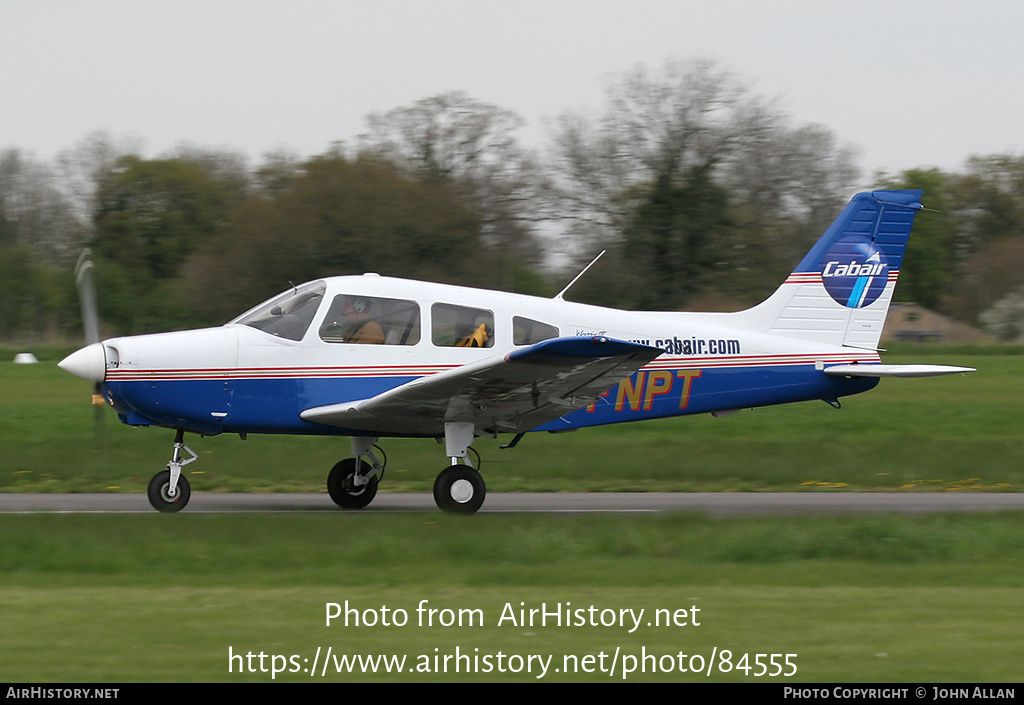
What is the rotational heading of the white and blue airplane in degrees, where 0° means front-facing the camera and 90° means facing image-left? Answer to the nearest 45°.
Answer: approximately 90°
